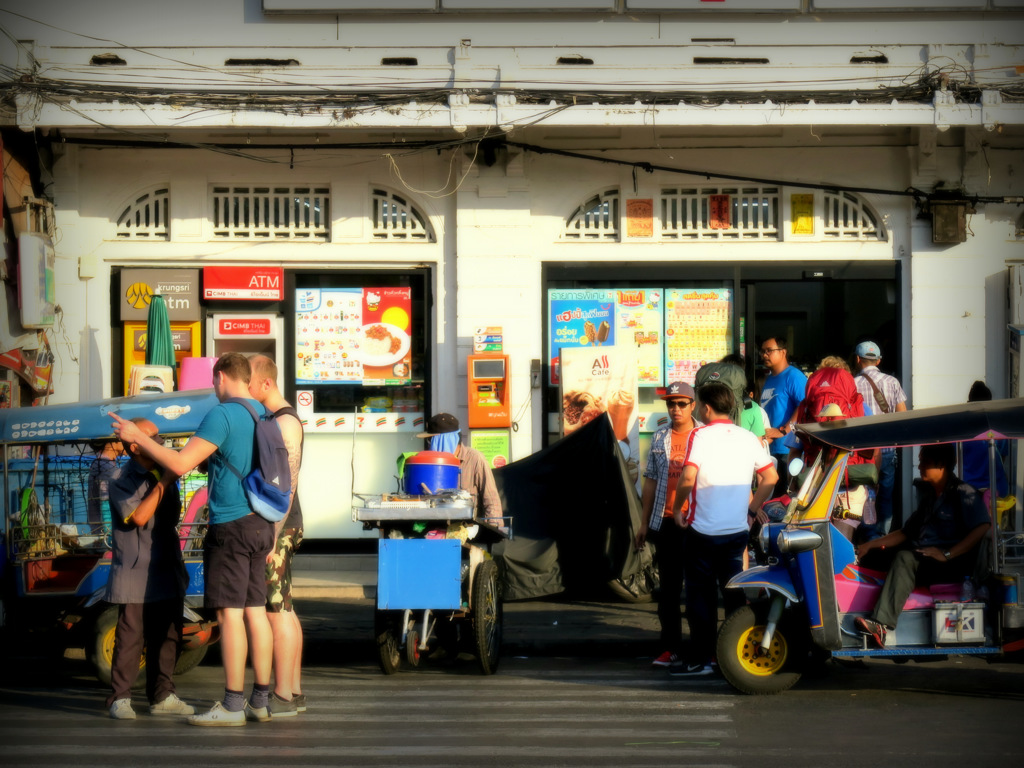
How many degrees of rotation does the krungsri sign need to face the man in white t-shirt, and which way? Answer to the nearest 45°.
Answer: approximately 45° to its left

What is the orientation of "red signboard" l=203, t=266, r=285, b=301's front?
toward the camera

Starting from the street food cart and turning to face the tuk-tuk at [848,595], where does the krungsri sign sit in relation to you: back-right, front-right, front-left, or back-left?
back-left

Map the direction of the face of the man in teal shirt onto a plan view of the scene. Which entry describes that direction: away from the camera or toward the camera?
away from the camera

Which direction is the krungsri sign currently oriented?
toward the camera

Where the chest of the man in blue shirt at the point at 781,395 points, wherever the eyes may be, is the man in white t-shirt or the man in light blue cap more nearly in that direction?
the man in white t-shirt

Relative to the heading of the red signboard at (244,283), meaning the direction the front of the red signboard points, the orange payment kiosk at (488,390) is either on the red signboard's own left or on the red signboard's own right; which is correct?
on the red signboard's own left

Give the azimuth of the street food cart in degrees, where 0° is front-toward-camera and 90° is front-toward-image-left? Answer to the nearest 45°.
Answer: approximately 0°

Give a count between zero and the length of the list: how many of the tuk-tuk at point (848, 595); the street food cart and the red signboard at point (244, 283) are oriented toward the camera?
2

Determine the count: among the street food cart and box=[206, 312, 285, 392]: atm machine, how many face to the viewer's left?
0

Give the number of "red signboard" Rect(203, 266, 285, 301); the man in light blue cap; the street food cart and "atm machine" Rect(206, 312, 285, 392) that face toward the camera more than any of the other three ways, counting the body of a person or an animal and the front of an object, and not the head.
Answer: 3

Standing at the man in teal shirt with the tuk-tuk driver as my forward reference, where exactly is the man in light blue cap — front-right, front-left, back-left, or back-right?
front-left

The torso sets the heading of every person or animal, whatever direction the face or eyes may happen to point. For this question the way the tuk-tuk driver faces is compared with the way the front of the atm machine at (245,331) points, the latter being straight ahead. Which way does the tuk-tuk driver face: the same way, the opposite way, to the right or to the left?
to the right

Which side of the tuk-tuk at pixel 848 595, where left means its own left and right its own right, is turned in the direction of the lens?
left

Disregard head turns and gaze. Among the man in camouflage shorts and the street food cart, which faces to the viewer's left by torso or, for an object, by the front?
the man in camouflage shorts

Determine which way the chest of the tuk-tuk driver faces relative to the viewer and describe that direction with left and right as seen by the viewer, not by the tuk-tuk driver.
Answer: facing the viewer and to the left of the viewer
